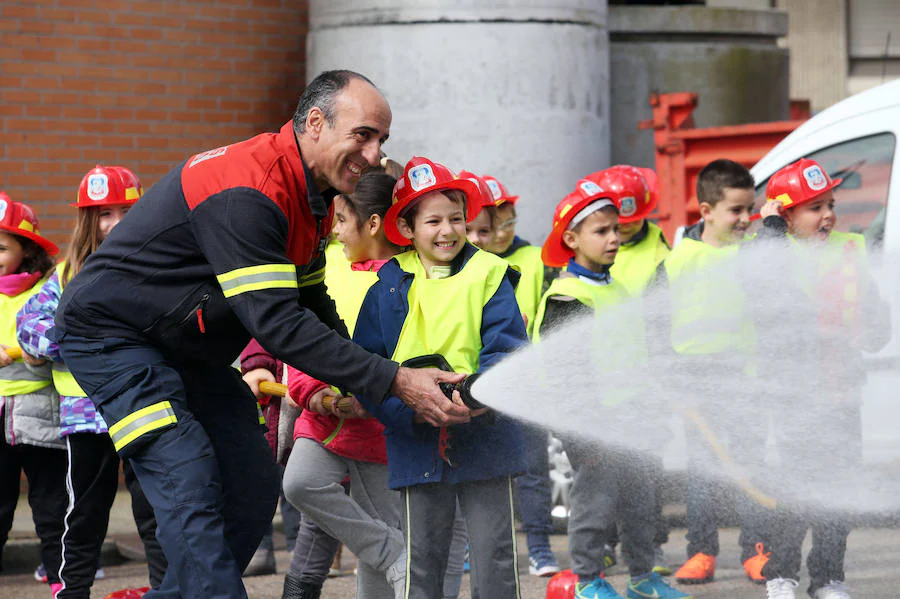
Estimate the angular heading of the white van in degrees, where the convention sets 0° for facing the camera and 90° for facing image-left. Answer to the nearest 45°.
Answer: approximately 90°

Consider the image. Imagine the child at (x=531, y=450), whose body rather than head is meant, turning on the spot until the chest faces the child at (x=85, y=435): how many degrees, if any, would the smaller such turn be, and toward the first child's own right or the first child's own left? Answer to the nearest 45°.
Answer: approximately 45° to the first child's own right

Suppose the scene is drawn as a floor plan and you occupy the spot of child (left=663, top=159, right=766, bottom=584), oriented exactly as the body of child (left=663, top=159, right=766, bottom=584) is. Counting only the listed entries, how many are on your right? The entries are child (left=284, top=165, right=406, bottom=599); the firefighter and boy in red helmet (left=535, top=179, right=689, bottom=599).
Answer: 3

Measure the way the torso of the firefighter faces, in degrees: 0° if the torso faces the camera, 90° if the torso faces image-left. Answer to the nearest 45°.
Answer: approximately 270°

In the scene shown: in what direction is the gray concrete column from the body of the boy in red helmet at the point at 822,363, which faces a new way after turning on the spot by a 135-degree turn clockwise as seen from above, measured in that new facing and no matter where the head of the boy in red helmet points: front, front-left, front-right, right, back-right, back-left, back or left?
front-right

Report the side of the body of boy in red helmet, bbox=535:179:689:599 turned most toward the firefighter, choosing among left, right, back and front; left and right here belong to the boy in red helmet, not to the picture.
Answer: right

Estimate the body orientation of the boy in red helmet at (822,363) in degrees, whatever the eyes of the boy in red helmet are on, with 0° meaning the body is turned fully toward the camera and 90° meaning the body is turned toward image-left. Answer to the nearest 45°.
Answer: approximately 315°
